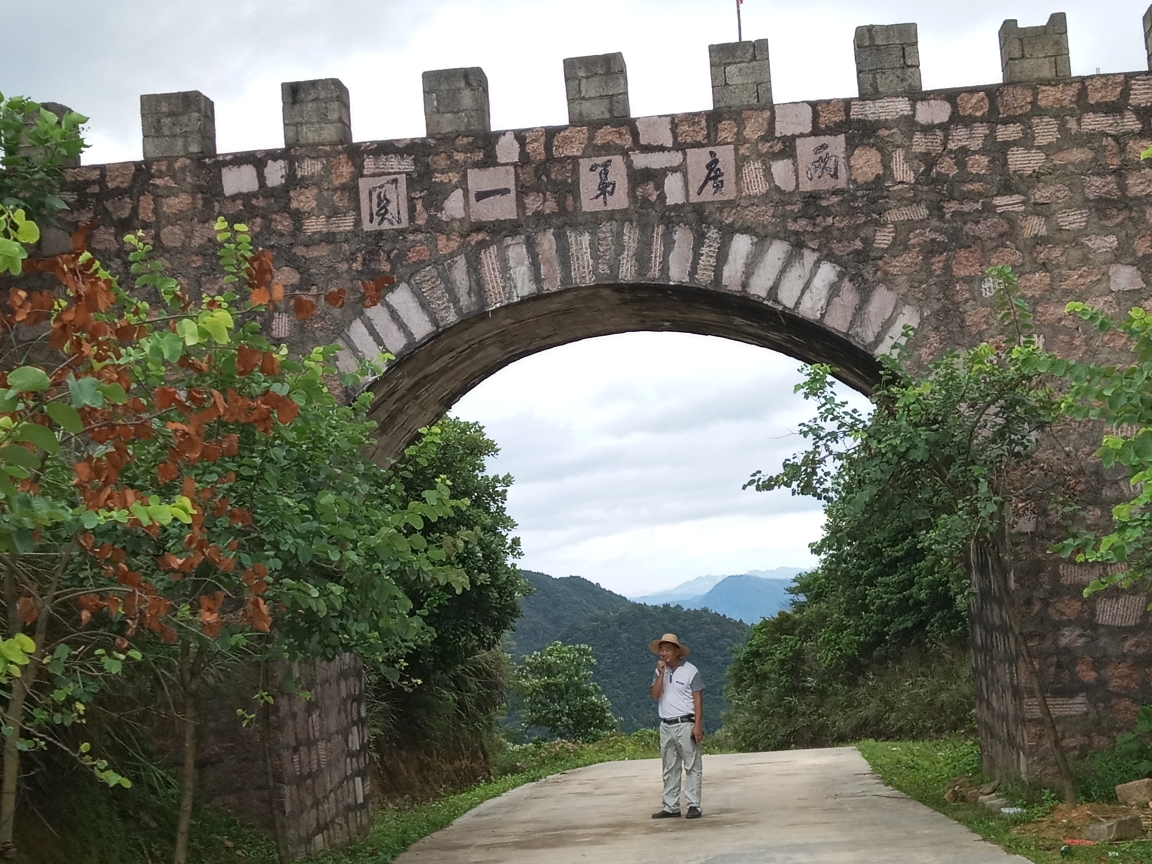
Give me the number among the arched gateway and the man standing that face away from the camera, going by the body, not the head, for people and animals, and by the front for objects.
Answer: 0

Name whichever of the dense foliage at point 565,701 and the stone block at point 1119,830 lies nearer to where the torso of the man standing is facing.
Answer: the stone block

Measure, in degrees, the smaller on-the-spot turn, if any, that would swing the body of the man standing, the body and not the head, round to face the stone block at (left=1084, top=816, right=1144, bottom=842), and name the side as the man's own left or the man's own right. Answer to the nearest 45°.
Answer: approximately 90° to the man's own left

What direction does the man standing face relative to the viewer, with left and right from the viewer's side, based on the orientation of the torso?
facing the viewer and to the left of the viewer

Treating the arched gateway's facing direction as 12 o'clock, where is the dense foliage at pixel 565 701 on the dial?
The dense foliage is roughly at 6 o'clock from the arched gateway.

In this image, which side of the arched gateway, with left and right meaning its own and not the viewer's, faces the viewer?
front
